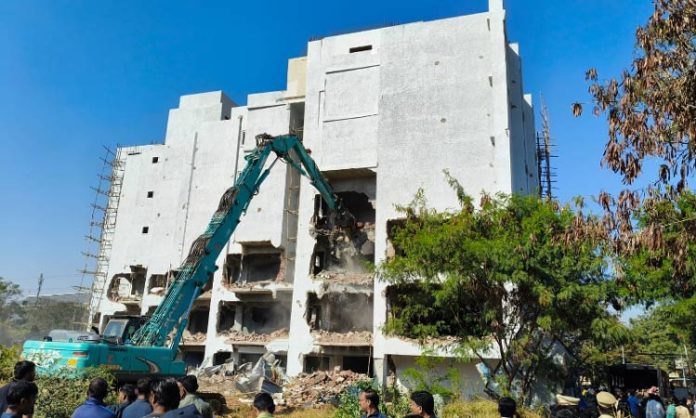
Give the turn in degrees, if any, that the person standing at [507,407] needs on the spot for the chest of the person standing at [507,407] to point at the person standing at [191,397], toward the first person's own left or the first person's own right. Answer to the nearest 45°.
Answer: approximately 90° to the first person's own left

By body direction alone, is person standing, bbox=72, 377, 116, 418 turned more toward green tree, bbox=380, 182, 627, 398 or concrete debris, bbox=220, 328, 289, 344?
the concrete debris

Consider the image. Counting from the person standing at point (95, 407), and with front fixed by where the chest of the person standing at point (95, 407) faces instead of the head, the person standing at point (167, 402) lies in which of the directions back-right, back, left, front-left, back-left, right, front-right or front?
back-right

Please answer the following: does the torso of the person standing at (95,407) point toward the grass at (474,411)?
no

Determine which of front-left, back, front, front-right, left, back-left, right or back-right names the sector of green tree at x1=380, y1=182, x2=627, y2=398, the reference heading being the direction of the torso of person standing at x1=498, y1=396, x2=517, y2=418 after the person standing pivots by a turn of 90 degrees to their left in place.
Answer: right

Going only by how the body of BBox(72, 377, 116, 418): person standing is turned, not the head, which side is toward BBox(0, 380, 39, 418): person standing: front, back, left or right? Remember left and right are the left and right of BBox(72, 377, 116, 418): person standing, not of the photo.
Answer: left

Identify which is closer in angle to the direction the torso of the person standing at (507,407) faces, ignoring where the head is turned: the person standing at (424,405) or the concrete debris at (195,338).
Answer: the concrete debris

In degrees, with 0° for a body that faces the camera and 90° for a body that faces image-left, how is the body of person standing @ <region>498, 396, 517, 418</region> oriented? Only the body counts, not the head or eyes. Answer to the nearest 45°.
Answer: approximately 180°

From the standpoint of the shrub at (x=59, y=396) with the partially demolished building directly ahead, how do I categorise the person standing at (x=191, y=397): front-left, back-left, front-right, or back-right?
back-right

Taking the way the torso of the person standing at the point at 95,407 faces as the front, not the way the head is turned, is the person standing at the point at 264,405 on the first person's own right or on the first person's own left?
on the first person's own right

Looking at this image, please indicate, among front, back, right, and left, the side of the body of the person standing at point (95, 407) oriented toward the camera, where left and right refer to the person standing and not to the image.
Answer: back

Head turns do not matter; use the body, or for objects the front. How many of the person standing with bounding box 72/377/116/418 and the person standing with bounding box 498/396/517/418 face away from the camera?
2

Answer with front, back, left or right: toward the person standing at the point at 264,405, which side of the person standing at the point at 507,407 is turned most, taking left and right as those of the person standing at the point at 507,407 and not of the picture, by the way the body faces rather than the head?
left

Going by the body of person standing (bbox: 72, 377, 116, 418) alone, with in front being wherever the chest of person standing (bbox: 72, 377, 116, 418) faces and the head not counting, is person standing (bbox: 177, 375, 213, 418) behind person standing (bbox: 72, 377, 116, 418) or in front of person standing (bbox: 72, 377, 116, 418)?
in front

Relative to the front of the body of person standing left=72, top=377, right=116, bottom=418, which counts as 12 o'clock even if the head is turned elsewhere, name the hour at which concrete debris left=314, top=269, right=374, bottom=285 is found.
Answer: The concrete debris is roughly at 1 o'clock from the person standing.

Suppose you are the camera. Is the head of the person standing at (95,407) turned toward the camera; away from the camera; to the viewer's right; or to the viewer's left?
away from the camera

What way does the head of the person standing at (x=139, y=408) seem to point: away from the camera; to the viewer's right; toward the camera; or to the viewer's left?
away from the camera
